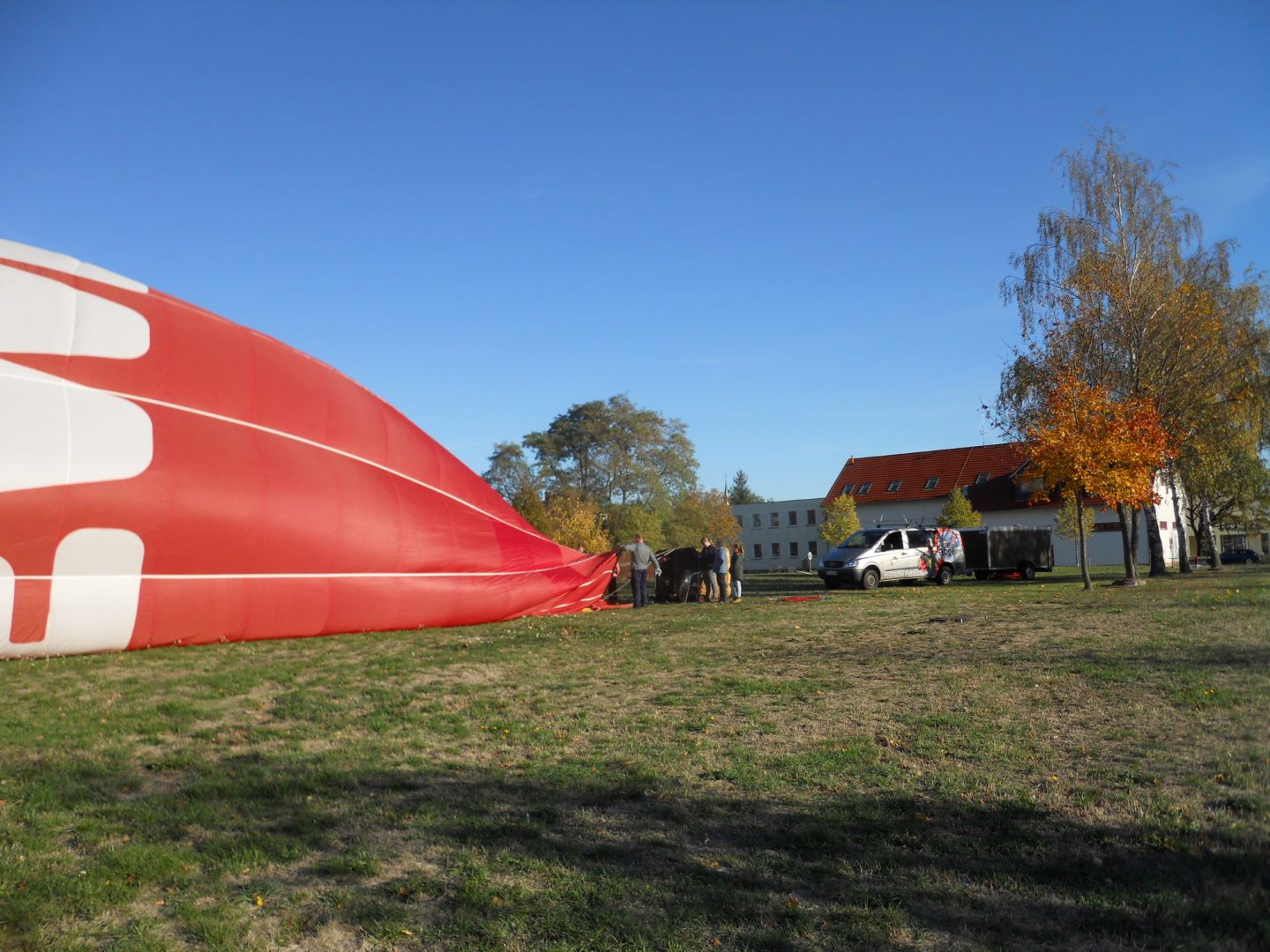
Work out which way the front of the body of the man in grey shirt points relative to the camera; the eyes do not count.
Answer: away from the camera

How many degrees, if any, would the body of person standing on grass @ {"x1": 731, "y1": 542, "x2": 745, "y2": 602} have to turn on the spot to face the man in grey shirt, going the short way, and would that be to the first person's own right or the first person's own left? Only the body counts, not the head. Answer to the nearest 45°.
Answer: approximately 45° to the first person's own left

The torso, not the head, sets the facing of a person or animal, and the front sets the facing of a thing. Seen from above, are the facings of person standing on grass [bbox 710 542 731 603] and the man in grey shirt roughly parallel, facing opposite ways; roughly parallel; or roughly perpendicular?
roughly perpendicular

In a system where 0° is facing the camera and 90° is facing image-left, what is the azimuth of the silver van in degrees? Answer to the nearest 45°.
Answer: approximately 45°

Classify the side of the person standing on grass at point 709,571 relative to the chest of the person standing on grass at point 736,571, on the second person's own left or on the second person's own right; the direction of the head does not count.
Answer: on the second person's own left

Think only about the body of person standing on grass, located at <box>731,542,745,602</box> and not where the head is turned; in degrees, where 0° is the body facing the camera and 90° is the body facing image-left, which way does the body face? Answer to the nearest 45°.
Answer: approximately 90°
